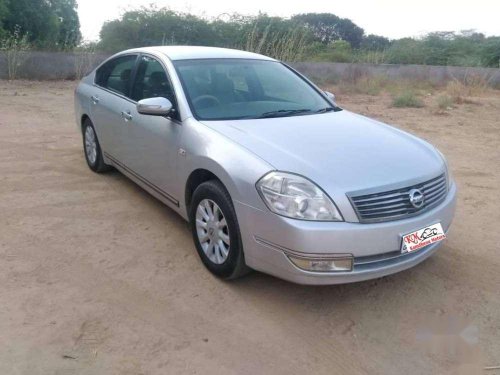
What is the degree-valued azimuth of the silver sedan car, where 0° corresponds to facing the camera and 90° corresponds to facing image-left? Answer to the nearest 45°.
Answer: approximately 315°

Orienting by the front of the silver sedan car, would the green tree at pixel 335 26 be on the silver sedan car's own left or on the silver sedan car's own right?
on the silver sedan car's own left

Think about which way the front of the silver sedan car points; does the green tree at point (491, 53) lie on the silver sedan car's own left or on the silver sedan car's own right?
on the silver sedan car's own left

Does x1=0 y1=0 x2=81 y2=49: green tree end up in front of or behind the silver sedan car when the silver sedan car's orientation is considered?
behind

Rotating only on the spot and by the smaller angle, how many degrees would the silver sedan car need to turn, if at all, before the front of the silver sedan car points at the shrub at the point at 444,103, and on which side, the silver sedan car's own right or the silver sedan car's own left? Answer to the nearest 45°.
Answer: approximately 90° to the silver sedan car's own left

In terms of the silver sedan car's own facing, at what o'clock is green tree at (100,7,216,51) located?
The green tree is roughly at 7 o'clock from the silver sedan car.

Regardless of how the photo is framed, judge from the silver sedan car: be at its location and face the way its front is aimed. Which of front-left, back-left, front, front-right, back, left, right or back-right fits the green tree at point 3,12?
back
